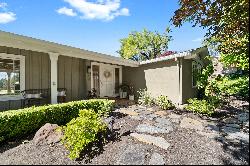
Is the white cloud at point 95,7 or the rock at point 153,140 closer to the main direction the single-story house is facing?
the rock

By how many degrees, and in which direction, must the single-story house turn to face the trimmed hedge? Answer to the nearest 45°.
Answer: approximately 45° to its right

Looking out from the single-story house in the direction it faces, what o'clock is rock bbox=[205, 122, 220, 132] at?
The rock is roughly at 12 o'clock from the single-story house.

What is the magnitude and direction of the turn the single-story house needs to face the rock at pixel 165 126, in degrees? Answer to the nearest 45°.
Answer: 0° — it already faces it

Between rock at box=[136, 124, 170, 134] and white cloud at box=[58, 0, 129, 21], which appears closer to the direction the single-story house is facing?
the rock

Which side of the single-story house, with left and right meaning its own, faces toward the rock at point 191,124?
front

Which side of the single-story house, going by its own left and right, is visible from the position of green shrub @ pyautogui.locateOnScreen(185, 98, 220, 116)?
front

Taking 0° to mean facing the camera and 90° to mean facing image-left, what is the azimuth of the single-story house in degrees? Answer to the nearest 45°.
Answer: approximately 315°
